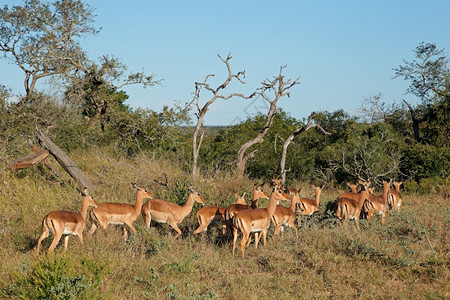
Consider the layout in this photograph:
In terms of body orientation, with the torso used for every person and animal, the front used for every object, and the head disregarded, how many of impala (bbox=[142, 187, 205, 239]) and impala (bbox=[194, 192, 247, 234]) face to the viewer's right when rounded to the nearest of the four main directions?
2

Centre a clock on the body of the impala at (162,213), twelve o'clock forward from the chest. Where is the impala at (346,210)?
the impala at (346,210) is roughly at 12 o'clock from the impala at (162,213).

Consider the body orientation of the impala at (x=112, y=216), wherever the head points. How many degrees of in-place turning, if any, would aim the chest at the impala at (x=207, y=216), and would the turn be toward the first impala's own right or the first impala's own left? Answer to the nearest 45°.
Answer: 0° — it already faces it

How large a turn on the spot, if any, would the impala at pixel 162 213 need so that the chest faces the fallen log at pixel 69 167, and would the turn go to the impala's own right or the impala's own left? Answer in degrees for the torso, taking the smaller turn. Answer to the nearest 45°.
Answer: approximately 135° to the impala's own left

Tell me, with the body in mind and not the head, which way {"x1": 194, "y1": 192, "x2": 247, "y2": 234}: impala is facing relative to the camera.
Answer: to the viewer's right

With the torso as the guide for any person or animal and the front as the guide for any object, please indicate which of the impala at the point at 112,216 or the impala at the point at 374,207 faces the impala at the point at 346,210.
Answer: the impala at the point at 112,216

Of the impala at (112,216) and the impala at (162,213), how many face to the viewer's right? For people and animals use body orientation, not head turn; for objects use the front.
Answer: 2

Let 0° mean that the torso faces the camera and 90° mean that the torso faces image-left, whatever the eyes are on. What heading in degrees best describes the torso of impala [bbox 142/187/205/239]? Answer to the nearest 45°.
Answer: approximately 270°

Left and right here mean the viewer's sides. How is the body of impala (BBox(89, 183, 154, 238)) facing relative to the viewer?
facing to the right of the viewer

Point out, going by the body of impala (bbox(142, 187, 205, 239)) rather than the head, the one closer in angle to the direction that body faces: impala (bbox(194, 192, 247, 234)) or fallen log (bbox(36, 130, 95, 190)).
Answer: the impala

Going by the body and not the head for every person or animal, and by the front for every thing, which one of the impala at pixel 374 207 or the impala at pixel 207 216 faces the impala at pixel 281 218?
the impala at pixel 207 216

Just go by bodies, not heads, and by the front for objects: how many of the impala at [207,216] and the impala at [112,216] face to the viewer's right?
2

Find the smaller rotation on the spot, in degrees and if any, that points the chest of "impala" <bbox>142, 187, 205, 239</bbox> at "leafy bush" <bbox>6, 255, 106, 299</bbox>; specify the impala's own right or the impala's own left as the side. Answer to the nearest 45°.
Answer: approximately 90° to the impala's own right
